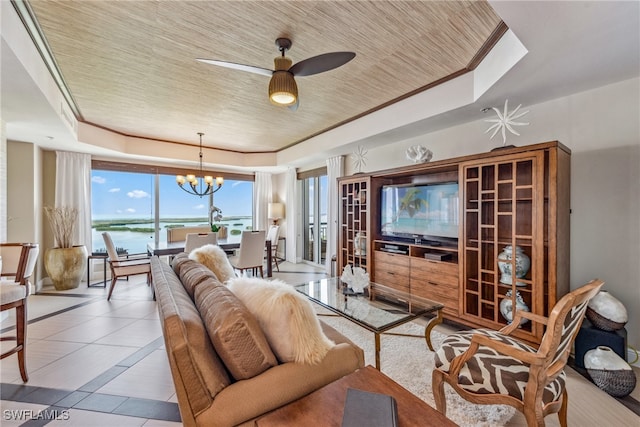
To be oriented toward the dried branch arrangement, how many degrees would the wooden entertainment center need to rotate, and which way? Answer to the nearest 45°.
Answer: approximately 45° to its right

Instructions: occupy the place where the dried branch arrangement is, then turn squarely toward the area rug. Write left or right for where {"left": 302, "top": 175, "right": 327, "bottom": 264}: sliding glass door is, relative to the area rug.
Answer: left

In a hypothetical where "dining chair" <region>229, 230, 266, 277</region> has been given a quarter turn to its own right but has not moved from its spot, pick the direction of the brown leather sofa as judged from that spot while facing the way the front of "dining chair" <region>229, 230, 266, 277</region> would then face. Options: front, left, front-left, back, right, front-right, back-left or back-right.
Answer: back-right

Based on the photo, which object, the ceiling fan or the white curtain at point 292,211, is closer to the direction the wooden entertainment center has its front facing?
the ceiling fan

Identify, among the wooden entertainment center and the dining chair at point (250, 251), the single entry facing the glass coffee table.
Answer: the wooden entertainment center

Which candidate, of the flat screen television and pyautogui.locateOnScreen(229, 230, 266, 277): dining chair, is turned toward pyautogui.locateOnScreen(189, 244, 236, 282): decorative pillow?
the flat screen television

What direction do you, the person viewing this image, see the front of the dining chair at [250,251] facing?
facing away from the viewer and to the left of the viewer

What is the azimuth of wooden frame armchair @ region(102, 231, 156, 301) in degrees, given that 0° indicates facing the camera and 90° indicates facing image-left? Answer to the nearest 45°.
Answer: approximately 270°

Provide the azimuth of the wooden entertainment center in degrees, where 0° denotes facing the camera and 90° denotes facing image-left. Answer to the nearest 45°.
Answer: approximately 45°

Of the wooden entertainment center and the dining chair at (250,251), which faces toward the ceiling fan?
the wooden entertainment center
